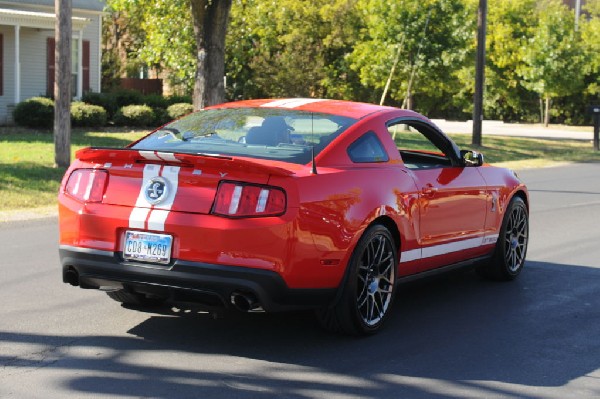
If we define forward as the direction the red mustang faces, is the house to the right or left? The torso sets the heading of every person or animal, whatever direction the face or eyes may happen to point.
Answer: on its left

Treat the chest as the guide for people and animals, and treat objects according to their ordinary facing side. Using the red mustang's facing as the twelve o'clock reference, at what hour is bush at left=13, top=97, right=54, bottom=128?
The bush is roughly at 10 o'clock from the red mustang.

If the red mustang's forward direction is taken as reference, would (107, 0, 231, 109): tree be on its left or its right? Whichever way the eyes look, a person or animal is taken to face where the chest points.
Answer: on its left

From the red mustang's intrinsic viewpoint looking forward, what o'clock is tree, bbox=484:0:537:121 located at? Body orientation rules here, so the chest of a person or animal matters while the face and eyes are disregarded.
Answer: The tree is roughly at 11 o'clock from the red mustang.

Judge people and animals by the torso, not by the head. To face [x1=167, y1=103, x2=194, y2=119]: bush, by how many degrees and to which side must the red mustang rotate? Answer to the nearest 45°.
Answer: approximately 45° to its left

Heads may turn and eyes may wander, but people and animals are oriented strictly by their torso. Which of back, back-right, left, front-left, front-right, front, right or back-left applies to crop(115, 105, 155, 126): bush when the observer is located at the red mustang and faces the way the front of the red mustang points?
front-left

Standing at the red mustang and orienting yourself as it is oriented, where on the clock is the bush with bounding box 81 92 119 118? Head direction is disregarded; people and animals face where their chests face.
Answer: The bush is roughly at 10 o'clock from the red mustang.

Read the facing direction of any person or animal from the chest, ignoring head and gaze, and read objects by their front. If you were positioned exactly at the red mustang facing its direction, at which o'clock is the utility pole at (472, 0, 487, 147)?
The utility pole is roughly at 11 o'clock from the red mustang.

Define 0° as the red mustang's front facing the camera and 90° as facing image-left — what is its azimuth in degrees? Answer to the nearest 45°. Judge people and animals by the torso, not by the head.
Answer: approximately 225°
